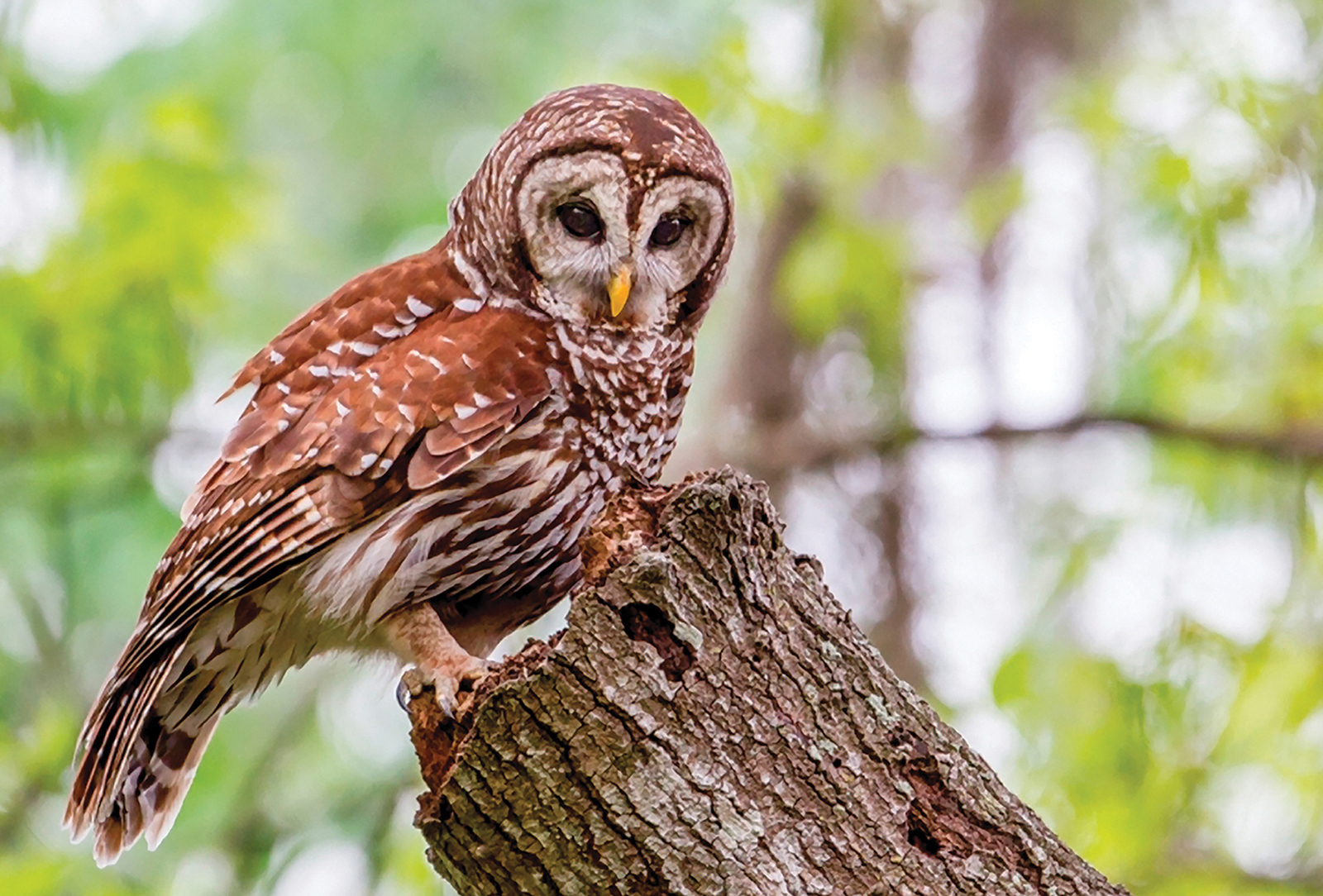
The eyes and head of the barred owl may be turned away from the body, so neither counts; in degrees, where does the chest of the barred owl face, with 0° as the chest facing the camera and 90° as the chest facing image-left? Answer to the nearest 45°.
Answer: approximately 270°

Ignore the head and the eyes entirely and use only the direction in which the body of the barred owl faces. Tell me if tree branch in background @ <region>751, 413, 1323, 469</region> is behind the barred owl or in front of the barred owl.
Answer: in front
